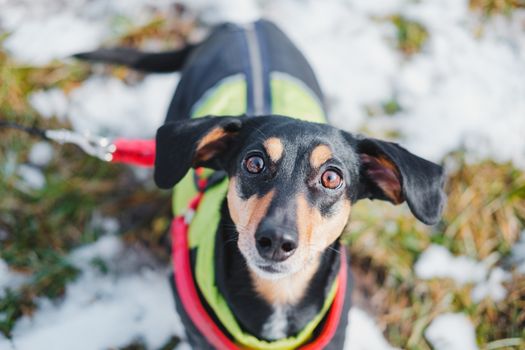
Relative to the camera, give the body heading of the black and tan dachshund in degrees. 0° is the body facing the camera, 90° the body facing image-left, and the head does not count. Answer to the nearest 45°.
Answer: approximately 0°
